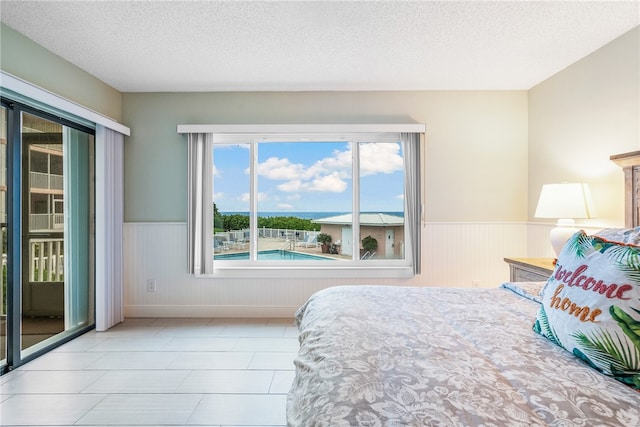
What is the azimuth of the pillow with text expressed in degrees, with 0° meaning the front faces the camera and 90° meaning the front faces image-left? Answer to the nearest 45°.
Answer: approximately 45°

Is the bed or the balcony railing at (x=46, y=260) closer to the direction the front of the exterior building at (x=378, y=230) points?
the bed

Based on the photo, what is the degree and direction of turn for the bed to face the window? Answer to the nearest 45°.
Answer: approximately 45° to its right

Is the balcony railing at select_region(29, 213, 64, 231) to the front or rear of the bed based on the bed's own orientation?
to the front

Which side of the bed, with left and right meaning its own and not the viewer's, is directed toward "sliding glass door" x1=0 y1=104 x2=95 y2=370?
front

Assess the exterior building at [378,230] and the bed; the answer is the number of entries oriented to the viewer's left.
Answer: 1

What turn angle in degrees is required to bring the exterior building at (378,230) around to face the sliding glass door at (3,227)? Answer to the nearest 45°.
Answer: approximately 45° to its right

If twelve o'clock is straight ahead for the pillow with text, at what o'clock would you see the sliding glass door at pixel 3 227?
The sliding glass door is roughly at 1 o'clock from the pillow with text.

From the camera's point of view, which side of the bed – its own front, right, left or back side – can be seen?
left

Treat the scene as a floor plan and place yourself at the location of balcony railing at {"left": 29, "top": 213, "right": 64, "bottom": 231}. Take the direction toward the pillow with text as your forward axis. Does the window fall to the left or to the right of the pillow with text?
left

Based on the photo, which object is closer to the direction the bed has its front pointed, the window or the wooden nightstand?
the window

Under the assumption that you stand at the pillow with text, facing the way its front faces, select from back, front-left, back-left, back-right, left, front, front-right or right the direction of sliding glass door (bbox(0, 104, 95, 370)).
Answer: front-right

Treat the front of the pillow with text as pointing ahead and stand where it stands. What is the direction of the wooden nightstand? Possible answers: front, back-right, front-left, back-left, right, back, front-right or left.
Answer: back-right

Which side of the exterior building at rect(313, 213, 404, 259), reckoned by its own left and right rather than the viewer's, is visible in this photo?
front
